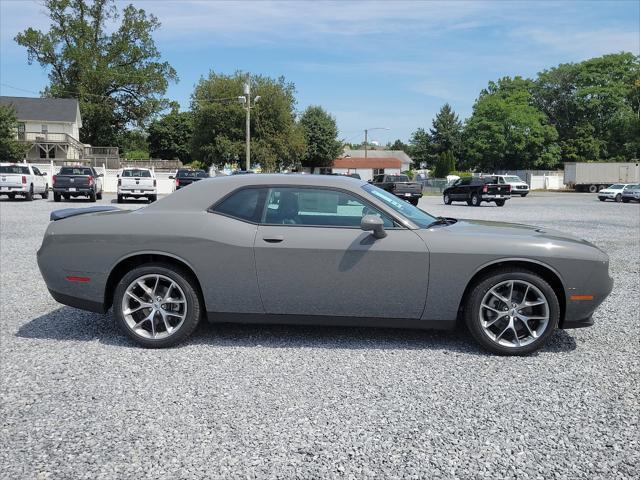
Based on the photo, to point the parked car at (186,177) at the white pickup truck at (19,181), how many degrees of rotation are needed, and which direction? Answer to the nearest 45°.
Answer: approximately 135° to its left

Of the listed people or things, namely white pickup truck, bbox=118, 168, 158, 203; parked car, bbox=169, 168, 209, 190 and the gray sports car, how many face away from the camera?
2

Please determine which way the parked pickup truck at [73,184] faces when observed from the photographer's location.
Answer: facing away from the viewer

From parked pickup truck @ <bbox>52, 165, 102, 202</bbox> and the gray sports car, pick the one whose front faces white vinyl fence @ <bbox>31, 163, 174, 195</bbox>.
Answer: the parked pickup truck

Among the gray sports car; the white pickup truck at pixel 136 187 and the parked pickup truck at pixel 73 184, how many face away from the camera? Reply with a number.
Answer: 2

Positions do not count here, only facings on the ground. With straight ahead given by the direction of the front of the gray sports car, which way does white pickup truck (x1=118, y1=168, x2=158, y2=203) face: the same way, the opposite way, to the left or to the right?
to the left

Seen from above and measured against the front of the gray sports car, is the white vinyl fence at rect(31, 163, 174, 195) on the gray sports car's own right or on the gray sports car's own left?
on the gray sports car's own left

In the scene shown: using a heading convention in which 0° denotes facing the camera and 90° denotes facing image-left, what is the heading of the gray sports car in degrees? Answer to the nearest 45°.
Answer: approximately 270°

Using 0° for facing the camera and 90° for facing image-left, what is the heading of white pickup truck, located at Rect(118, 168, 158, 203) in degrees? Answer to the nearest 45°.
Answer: approximately 180°

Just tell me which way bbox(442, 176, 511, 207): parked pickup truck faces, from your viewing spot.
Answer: facing away from the viewer and to the left of the viewer

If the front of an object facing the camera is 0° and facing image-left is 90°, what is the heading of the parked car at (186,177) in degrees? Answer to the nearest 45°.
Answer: approximately 180°

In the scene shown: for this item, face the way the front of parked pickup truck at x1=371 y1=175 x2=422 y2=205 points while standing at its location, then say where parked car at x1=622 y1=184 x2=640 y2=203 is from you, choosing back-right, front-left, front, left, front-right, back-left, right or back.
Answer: right
